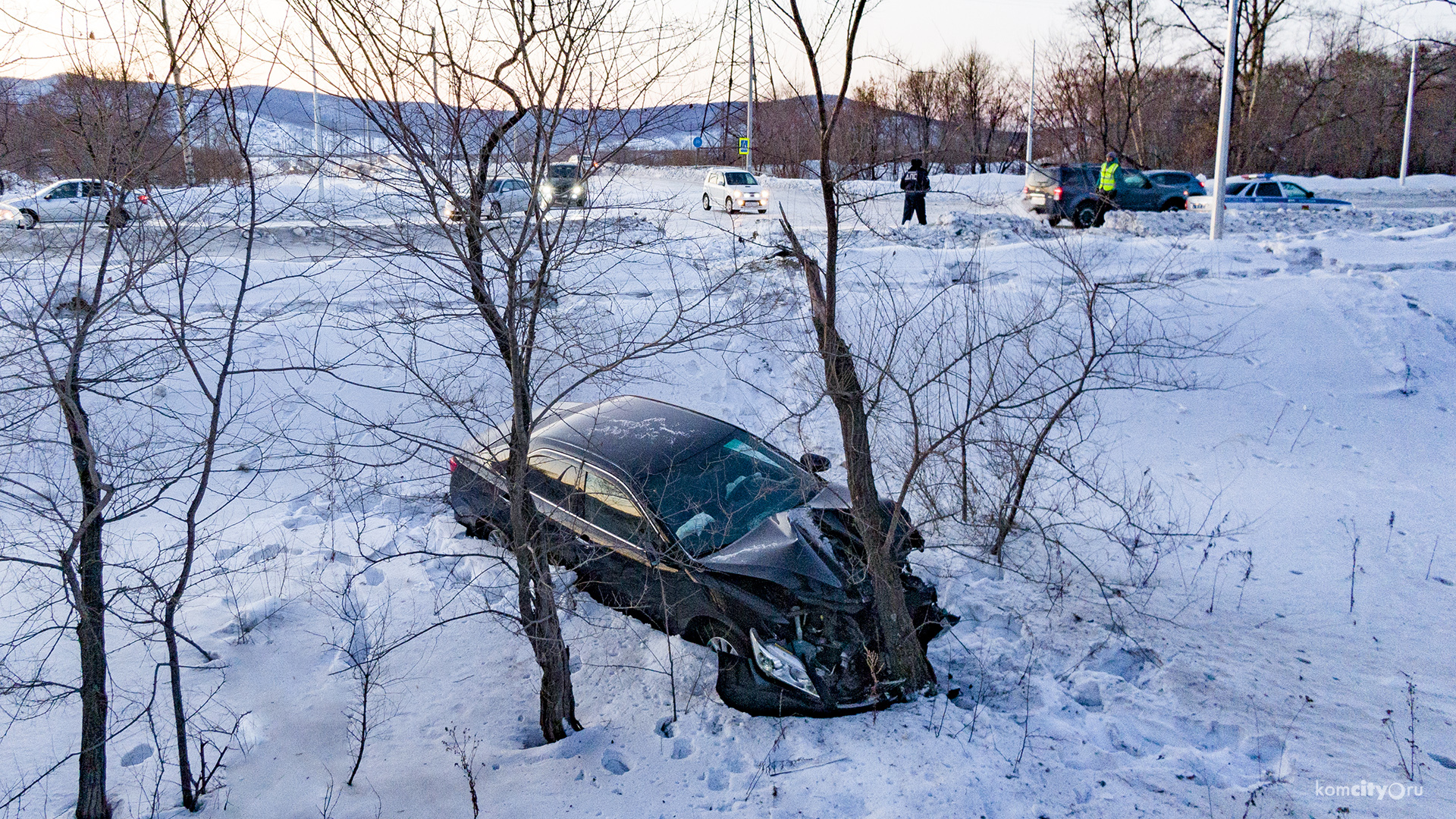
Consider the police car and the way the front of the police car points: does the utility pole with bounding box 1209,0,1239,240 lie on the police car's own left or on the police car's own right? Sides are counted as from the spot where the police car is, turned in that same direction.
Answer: on the police car's own right

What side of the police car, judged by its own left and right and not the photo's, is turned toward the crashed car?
right

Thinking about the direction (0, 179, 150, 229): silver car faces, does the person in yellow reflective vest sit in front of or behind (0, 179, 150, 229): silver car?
behind

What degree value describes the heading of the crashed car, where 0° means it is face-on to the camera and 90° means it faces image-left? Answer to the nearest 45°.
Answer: approximately 315°

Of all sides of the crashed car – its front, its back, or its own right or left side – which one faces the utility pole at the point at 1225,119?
left

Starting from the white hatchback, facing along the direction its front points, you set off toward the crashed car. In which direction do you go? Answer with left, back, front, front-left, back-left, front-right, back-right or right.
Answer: front-right

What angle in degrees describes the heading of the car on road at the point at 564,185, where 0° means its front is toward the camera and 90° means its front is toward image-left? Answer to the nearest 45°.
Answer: approximately 0°

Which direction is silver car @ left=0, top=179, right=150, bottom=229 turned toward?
to the viewer's left

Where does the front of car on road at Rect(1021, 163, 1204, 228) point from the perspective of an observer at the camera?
facing away from the viewer and to the right of the viewer

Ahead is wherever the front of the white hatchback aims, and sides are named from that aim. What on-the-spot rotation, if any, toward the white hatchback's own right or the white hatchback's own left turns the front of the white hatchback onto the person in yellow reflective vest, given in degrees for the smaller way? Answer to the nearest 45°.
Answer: approximately 45° to the white hatchback's own left

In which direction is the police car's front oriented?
to the viewer's right
